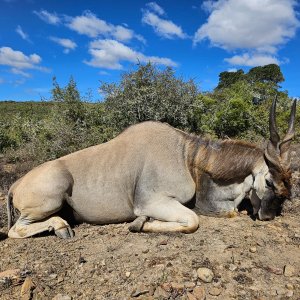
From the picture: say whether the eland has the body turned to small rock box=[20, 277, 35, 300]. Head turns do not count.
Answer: no

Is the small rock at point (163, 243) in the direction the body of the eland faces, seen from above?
no

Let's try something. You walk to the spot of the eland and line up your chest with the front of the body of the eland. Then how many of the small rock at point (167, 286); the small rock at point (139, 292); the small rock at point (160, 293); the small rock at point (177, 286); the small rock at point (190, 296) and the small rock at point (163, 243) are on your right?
6

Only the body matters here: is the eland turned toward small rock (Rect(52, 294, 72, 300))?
no

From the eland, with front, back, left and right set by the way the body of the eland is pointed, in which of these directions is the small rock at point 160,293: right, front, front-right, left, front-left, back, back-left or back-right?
right

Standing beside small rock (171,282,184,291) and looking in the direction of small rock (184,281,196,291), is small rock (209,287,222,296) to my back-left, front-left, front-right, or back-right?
front-right

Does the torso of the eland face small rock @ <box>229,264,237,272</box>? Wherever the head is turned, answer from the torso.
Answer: no

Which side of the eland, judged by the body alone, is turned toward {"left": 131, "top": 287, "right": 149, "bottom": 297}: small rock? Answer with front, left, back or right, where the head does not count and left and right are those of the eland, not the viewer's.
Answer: right

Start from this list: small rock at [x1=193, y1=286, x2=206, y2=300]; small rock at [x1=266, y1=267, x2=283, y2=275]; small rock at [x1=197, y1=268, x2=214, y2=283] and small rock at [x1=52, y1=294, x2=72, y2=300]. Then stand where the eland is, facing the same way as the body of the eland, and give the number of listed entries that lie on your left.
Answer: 0

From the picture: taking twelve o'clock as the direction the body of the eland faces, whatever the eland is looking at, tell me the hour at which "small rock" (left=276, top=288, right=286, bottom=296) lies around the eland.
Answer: The small rock is roughly at 2 o'clock from the eland.

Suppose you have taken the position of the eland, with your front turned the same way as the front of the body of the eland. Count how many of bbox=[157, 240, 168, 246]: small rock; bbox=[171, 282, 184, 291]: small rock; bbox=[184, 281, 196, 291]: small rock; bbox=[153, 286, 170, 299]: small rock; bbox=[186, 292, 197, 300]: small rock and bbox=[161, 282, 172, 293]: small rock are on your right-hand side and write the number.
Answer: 6

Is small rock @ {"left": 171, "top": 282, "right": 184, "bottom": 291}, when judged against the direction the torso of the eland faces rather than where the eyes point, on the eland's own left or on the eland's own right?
on the eland's own right

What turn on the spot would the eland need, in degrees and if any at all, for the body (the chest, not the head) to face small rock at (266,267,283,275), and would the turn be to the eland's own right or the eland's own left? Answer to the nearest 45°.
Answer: approximately 45° to the eland's own right

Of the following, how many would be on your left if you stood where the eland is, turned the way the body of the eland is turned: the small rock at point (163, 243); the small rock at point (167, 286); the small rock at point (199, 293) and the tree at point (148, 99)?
1

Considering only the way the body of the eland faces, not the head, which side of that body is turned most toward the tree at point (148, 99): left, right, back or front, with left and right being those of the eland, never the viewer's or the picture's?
left

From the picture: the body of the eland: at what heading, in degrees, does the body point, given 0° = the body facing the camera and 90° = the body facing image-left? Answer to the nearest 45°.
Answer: approximately 270°

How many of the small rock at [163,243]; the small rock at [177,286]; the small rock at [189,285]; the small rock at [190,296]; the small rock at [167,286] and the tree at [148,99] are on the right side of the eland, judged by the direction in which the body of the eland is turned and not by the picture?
5
